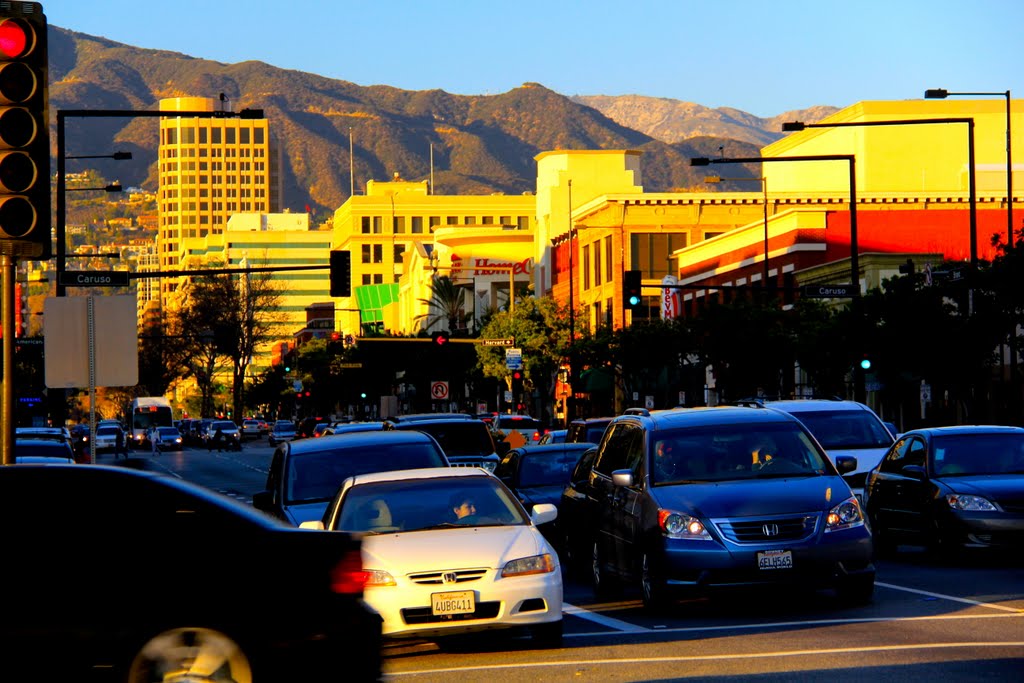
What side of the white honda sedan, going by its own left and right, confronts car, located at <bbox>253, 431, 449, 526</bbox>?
back

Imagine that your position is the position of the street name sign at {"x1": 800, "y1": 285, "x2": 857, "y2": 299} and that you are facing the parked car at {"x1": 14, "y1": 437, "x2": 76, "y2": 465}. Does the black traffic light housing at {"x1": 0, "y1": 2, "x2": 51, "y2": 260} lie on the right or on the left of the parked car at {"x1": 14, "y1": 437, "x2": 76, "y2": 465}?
left

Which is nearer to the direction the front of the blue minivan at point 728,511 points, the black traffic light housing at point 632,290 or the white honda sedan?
the white honda sedan

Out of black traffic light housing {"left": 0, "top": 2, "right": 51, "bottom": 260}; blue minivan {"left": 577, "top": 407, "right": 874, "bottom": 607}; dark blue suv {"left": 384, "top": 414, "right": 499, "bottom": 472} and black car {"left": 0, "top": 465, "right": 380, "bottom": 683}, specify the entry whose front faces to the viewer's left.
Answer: black car {"left": 0, "top": 465, "right": 380, "bottom": 683}

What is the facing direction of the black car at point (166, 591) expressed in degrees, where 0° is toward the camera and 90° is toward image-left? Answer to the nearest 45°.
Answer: approximately 90°

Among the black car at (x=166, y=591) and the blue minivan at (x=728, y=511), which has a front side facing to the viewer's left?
the black car

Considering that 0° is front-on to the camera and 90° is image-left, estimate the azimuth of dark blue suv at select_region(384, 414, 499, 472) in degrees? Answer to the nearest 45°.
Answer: approximately 0°

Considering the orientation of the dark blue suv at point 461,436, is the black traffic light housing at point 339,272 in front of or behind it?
behind

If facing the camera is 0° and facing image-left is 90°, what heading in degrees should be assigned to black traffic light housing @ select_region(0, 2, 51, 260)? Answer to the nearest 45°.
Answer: approximately 0°
